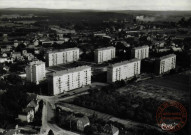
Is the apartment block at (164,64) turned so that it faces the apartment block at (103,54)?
no

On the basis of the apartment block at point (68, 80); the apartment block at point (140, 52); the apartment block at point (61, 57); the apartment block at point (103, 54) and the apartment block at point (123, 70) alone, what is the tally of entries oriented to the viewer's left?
0

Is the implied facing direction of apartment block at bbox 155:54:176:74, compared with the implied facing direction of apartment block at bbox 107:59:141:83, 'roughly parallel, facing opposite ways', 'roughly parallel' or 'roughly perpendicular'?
roughly parallel

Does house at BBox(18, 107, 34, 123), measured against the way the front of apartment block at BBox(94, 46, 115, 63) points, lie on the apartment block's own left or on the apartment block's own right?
on the apartment block's own right

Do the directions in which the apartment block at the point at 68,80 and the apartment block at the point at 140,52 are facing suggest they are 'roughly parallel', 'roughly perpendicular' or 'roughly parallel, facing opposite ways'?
roughly parallel

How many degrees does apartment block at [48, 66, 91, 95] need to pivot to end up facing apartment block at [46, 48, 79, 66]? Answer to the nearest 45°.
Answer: approximately 135° to its left

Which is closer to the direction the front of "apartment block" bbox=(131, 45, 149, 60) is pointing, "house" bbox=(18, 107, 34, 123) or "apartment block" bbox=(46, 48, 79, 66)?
the house

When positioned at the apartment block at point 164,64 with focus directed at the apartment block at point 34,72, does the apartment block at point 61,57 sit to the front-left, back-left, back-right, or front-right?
front-right

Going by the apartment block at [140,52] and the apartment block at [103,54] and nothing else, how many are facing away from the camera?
0

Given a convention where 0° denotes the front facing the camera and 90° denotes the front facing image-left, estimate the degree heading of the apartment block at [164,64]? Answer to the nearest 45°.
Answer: approximately 315°

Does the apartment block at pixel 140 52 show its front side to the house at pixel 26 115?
no

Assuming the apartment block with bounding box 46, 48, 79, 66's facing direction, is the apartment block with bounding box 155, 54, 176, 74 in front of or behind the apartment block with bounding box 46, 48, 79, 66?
in front

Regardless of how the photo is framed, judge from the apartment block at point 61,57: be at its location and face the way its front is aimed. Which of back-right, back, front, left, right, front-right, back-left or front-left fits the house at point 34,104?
front-right

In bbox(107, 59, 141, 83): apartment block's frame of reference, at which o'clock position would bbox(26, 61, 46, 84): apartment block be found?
bbox(26, 61, 46, 84): apartment block is roughly at 4 o'clock from bbox(107, 59, 141, 83): apartment block.

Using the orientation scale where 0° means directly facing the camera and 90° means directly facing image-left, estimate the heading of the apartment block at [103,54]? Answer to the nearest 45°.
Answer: approximately 315°

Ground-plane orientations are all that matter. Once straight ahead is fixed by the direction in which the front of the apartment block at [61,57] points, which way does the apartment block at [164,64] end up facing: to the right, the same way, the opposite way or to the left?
the same way
